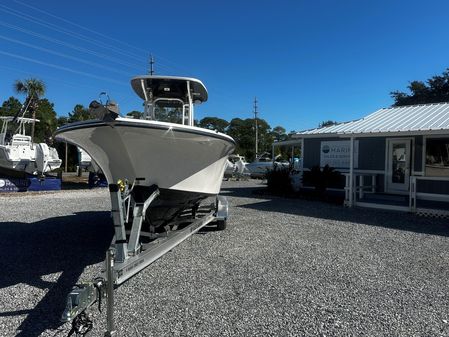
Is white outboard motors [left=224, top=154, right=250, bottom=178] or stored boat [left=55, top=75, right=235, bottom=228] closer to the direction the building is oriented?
the stored boat

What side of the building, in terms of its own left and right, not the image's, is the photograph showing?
front

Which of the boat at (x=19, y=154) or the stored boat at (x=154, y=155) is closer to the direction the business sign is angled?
the stored boat

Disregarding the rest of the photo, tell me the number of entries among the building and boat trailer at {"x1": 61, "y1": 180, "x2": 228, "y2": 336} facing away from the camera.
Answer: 0

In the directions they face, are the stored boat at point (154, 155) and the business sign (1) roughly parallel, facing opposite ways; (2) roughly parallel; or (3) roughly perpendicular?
roughly parallel

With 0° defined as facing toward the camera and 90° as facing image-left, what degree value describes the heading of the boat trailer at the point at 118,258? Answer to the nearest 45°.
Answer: approximately 45°

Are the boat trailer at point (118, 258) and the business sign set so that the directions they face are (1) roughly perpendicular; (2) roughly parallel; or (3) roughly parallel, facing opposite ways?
roughly parallel

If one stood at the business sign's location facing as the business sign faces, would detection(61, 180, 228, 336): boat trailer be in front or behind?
in front

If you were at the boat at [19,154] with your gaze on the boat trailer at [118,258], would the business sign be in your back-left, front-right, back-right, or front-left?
front-left

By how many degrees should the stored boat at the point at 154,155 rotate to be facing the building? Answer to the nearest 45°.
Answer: approximately 180°

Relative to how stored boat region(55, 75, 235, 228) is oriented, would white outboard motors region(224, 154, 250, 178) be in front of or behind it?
behind

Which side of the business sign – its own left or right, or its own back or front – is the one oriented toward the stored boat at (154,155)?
front

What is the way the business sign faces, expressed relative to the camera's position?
facing the viewer

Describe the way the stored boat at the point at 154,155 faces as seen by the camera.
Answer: facing the viewer and to the left of the viewer
